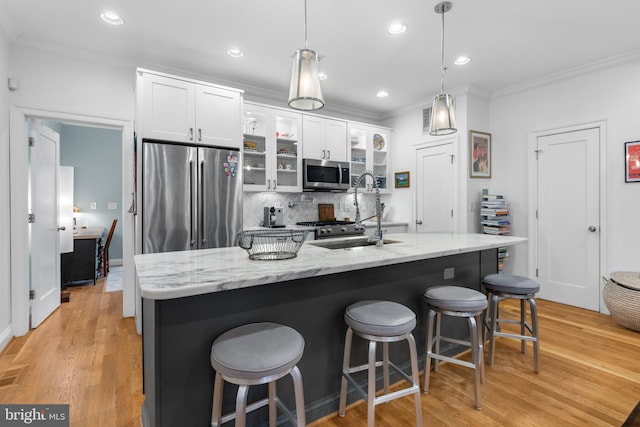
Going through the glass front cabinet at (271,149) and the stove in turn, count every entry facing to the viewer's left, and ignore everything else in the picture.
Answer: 0

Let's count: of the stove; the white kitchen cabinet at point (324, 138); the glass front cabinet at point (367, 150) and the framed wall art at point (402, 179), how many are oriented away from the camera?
0

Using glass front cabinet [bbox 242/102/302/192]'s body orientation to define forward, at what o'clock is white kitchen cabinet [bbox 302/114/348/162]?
The white kitchen cabinet is roughly at 10 o'clock from the glass front cabinet.

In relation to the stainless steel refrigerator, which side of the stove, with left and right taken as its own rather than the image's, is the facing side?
right

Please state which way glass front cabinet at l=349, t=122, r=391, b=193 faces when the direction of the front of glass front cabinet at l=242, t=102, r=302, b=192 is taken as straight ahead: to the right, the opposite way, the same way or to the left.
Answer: the same way

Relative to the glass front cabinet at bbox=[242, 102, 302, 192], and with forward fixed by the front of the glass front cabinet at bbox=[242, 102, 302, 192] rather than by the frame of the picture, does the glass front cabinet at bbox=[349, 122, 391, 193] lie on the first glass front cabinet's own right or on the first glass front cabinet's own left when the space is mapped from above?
on the first glass front cabinet's own left

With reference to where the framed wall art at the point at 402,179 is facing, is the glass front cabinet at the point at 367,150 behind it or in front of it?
in front

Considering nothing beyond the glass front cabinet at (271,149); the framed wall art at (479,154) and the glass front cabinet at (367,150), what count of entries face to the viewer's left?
0

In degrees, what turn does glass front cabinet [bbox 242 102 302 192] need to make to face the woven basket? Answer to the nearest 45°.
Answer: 0° — it already faces it

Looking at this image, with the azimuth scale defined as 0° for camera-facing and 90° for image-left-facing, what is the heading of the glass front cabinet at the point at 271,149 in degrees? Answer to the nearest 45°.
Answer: approximately 315°

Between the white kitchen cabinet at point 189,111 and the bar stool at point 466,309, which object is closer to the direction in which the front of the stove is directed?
the bar stool

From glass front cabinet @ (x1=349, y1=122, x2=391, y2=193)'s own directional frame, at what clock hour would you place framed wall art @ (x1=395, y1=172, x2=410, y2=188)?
The framed wall art is roughly at 10 o'clock from the glass front cabinet.

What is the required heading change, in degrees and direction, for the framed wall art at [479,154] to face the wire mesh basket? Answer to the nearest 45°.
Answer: approximately 45° to its right

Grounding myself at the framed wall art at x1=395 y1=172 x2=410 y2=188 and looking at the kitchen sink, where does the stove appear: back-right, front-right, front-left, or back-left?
front-right

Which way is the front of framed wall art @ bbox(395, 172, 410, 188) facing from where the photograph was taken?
facing the viewer and to the left of the viewer

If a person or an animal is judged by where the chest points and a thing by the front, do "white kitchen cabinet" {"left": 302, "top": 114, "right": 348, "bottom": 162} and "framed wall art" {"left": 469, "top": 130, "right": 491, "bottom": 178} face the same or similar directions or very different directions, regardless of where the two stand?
same or similar directions

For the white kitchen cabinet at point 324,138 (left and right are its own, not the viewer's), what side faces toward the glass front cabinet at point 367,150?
left
